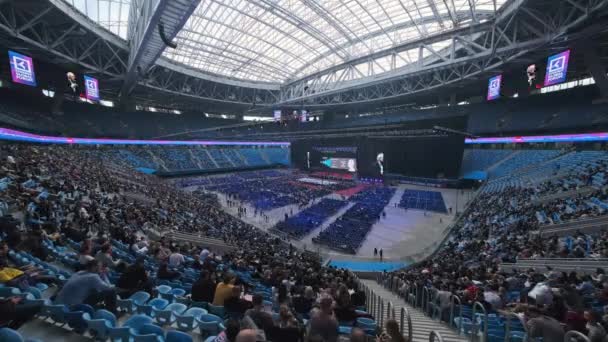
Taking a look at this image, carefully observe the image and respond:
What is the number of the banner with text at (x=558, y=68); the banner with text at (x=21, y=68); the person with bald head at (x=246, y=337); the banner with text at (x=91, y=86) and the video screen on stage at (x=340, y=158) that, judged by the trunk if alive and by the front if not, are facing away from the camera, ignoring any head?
1

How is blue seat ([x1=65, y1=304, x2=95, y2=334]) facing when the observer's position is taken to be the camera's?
facing away from the viewer and to the right of the viewer

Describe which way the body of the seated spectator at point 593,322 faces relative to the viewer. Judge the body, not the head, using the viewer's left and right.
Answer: facing away from the viewer and to the left of the viewer

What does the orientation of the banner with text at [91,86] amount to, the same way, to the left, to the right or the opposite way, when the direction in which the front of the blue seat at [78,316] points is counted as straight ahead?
to the right

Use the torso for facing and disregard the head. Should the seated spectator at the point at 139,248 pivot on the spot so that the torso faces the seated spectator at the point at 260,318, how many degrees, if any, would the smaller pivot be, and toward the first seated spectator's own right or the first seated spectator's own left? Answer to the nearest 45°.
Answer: approximately 135° to the first seated spectator's own right

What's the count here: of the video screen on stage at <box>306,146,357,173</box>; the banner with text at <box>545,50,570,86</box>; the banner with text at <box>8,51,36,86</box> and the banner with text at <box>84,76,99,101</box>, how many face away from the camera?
0

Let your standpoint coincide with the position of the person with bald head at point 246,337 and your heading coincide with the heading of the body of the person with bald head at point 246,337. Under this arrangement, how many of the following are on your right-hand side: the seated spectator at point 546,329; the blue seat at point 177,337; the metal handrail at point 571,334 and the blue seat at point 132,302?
2

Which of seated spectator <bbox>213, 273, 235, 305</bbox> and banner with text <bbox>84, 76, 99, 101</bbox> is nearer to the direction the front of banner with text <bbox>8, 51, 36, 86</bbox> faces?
the seated spectator

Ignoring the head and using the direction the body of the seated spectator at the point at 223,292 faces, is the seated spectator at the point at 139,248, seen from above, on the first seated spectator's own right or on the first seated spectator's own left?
on the first seated spectator's own left

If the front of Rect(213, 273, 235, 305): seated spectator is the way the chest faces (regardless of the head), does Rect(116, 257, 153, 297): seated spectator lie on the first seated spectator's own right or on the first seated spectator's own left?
on the first seated spectator's own left

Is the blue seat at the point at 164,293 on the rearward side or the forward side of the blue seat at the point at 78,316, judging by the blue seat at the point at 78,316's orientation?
on the forward side

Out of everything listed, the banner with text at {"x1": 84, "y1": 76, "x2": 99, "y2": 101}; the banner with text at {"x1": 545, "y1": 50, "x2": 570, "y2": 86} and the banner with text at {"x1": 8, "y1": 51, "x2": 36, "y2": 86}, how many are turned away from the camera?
0

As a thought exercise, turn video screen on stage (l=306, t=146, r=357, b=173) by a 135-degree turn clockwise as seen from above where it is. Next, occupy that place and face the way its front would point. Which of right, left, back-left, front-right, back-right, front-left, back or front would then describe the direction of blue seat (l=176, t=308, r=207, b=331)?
back

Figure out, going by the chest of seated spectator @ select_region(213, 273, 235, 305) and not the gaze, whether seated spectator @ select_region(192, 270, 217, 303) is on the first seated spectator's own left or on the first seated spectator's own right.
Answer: on the first seated spectator's own left

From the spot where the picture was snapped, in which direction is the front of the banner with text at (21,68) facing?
facing the viewer and to the right of the viewer

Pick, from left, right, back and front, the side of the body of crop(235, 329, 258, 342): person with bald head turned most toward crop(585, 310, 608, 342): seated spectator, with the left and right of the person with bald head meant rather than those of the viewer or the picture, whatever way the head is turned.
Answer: right

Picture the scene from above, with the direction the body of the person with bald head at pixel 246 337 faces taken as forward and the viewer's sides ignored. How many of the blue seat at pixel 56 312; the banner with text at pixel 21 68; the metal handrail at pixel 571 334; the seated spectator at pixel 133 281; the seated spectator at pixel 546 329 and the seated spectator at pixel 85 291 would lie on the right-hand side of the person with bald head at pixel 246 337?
2

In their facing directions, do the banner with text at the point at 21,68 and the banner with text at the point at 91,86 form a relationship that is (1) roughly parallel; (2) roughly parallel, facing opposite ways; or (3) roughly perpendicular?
roughly parallel

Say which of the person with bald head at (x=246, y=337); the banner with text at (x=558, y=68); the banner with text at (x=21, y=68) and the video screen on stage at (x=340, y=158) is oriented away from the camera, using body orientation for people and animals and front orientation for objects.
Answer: the person with bald head
